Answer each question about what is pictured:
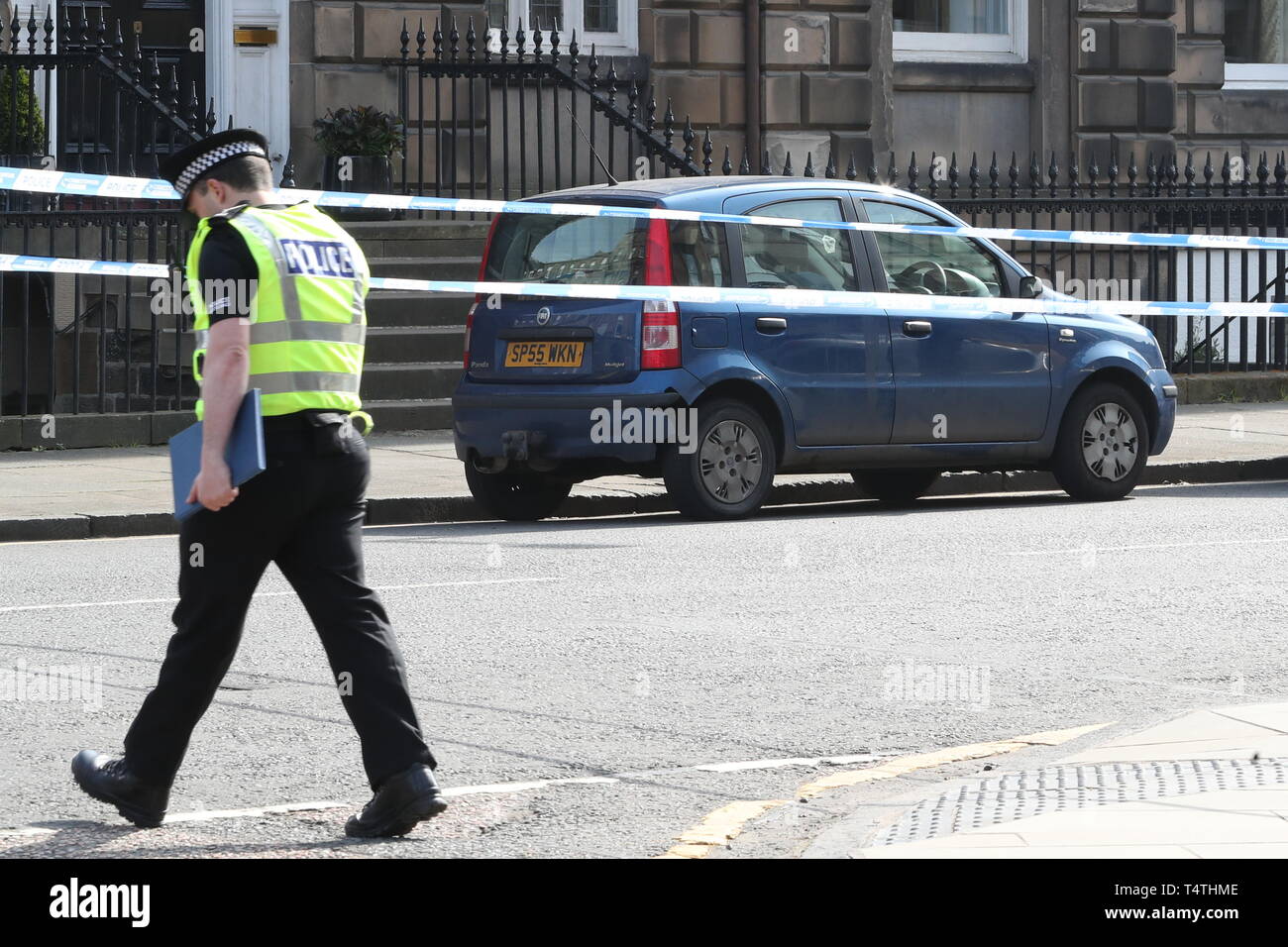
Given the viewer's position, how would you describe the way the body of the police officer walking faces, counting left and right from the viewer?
facing away from the viewer and to the left of the viewer

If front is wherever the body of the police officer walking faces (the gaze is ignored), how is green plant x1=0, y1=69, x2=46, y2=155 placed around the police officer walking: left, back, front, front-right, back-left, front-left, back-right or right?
front-right

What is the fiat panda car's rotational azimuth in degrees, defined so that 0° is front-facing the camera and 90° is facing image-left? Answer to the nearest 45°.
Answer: approximately 225°

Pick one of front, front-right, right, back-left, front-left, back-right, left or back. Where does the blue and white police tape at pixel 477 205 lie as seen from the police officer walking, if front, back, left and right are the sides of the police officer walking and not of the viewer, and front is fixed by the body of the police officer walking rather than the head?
front-right

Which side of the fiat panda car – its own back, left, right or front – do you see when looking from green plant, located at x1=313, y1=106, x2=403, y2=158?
left

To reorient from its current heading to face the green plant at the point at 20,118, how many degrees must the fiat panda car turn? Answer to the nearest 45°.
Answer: approximately 90° to its left

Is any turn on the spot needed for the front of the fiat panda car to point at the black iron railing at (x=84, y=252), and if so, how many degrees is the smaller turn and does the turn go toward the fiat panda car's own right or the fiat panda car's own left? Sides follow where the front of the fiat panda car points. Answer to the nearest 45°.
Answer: approximately 90° to the fiat panda car's own left

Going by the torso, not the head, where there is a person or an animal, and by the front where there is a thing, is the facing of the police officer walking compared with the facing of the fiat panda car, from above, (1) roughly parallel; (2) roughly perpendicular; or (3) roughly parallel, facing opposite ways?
roughly perpendicular
